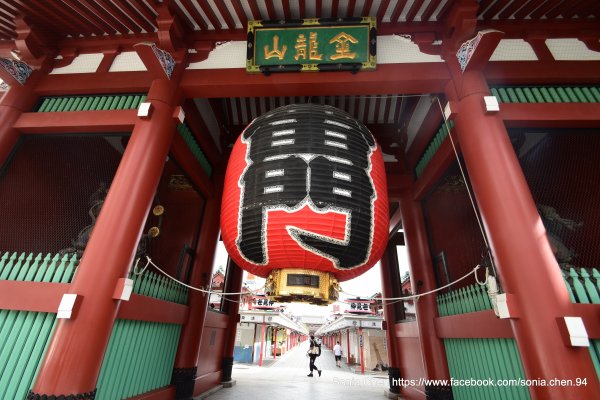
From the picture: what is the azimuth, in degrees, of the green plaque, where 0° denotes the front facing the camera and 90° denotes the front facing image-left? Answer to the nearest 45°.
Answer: approximately 0°
